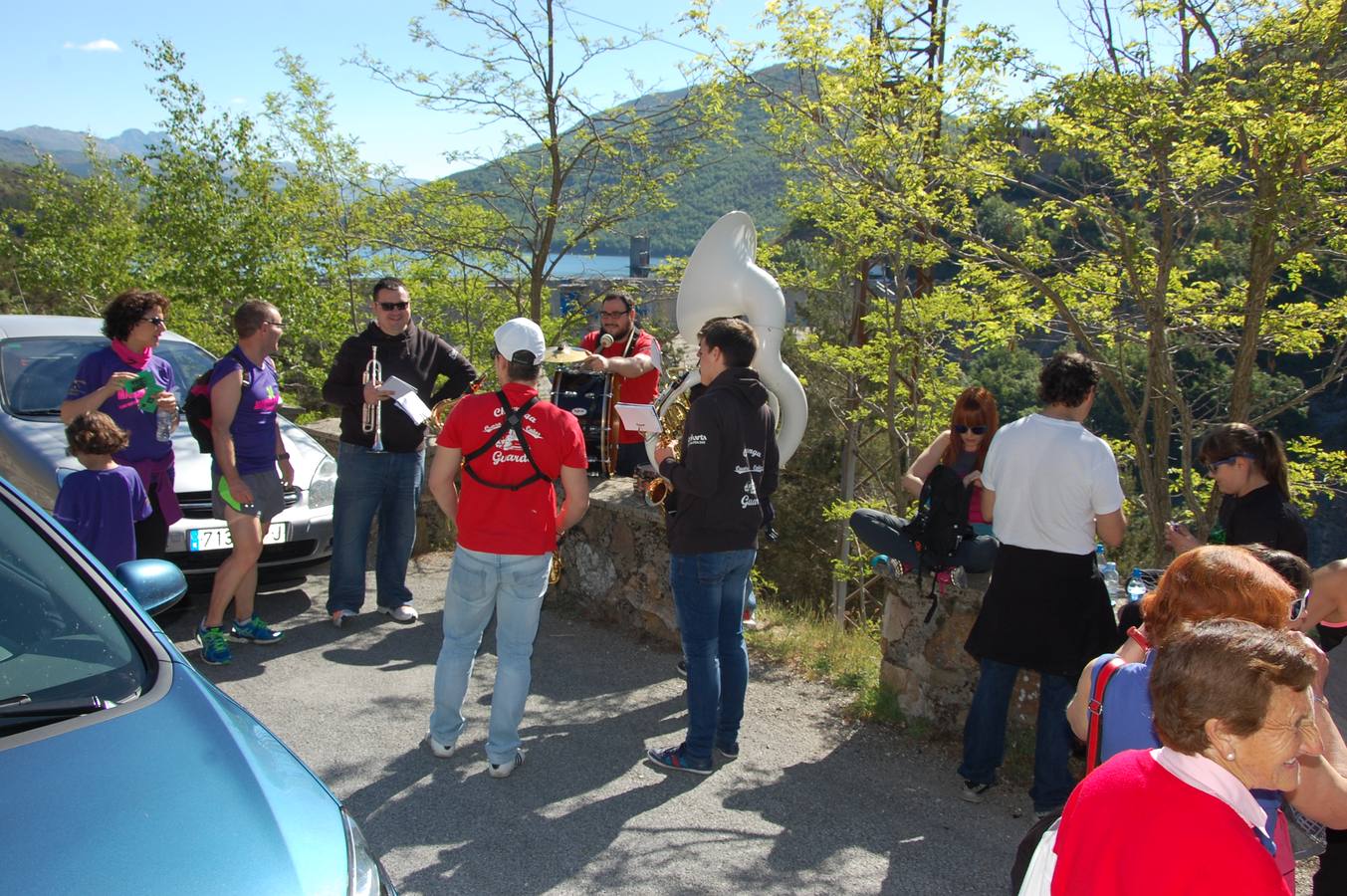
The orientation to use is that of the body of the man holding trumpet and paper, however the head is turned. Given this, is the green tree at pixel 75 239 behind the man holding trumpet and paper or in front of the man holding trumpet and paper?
behind

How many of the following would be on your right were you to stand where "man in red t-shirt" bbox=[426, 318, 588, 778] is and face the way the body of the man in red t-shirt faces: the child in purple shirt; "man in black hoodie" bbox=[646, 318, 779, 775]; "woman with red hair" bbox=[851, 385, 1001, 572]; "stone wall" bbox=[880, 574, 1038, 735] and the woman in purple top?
3

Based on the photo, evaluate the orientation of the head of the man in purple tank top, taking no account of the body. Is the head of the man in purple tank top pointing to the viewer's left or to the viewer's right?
to the viewer's right

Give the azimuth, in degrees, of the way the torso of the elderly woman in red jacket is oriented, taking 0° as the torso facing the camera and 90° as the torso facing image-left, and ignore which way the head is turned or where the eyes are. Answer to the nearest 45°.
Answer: approximately 270°

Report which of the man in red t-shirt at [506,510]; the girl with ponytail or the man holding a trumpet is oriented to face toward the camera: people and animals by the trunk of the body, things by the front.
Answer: the man holding a trumpet

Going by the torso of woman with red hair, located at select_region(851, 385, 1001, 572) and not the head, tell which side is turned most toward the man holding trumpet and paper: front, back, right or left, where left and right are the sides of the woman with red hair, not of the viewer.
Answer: right

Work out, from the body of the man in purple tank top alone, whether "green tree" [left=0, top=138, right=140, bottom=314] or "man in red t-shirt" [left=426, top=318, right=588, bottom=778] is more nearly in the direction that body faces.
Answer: the man in red t-shirt

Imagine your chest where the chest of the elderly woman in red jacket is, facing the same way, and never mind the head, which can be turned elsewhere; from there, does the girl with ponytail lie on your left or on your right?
on your left

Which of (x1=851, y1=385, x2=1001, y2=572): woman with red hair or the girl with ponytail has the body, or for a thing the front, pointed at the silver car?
the girl with ponytail

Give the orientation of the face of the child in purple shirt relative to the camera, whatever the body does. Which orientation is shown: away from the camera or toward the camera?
away from the camera
